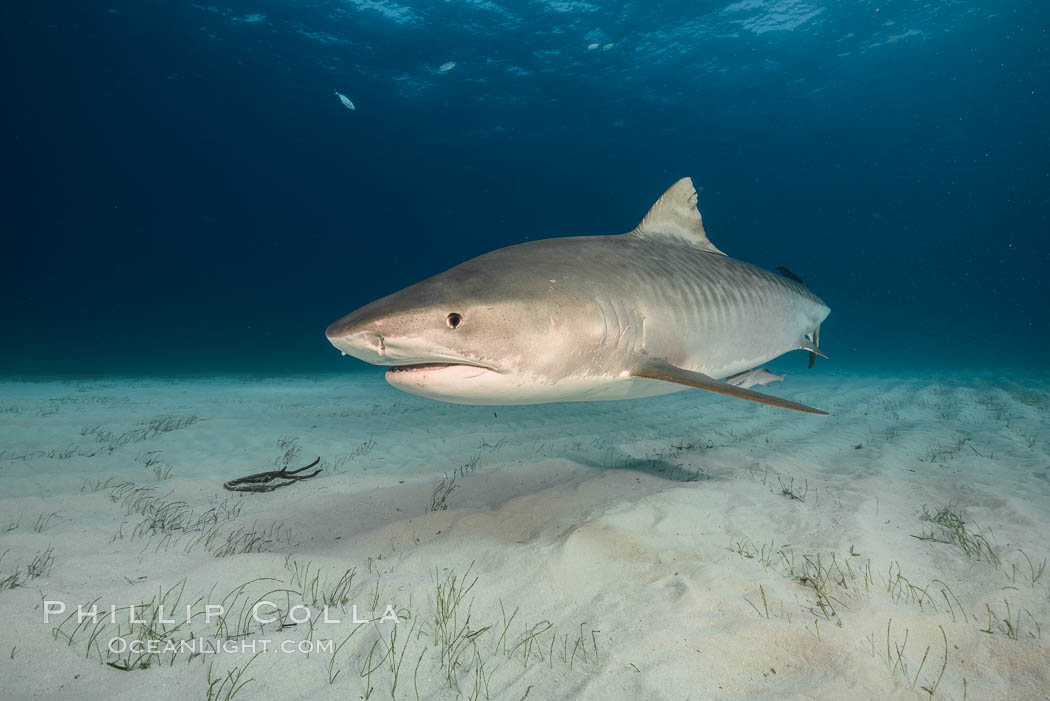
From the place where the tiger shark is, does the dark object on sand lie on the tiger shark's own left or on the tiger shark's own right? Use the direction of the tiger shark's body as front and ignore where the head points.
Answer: on the tiger shark's own right

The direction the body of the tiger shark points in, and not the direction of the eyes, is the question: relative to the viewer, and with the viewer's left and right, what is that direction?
facing the viewer and to the left of the viewer
